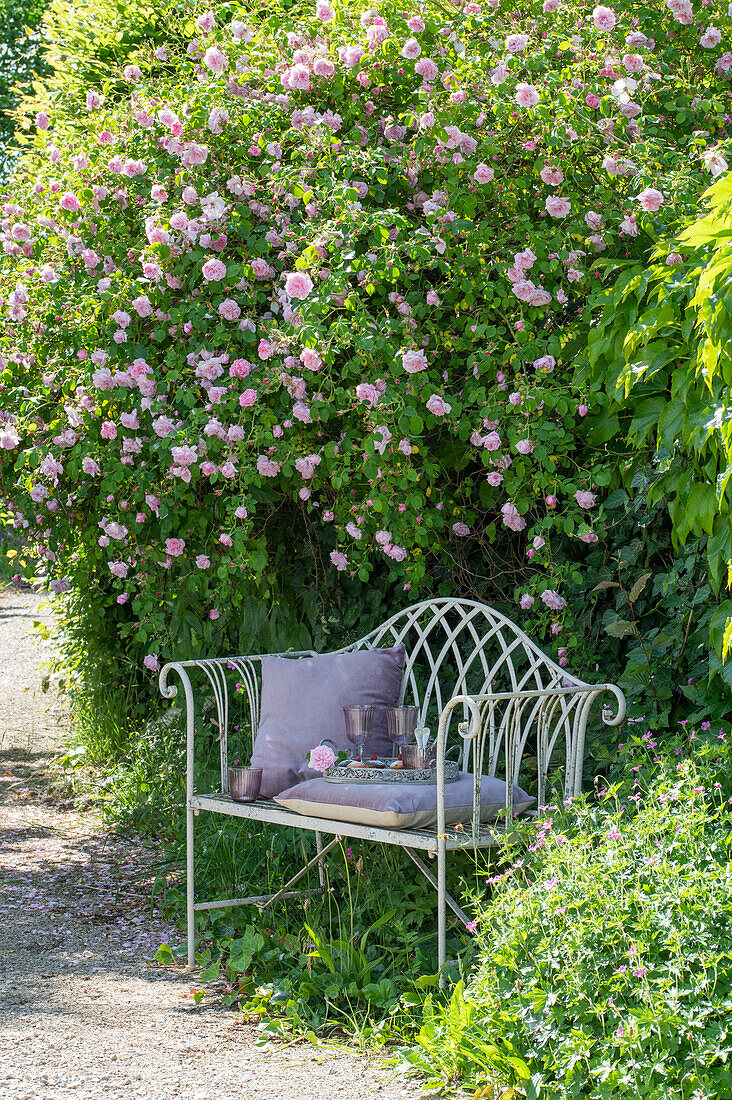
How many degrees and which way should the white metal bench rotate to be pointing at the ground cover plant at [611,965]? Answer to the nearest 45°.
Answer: approximately 45° to its left
